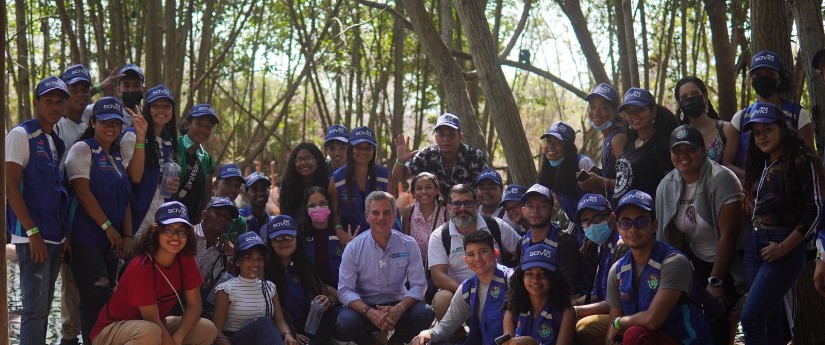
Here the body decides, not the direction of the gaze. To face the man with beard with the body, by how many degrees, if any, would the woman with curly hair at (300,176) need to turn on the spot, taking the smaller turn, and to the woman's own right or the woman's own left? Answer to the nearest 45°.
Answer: approximately 45° to the woman's own left

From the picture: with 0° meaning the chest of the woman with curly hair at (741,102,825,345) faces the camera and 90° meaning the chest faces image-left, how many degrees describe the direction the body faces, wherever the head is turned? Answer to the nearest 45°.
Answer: approximately 45°

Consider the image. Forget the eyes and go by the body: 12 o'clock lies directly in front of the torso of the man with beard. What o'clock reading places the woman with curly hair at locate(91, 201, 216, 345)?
The woman with curly hair is roughly at 2 o'clock from the man with beard.

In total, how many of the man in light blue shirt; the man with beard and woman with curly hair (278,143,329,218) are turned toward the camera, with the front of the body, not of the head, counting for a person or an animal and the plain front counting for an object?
3

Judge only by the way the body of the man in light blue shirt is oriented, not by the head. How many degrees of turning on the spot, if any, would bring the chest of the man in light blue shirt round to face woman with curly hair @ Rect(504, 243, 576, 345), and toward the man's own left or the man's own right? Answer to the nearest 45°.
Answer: approximately 45° to the man's own left

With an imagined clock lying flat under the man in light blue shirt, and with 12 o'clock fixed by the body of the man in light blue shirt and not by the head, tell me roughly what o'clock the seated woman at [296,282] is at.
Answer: The seated woman is roughly at 3 o'clock from the man in light blue shirt.

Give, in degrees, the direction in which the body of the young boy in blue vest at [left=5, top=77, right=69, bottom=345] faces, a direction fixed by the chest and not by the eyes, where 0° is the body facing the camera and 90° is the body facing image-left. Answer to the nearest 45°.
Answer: approximately 315°

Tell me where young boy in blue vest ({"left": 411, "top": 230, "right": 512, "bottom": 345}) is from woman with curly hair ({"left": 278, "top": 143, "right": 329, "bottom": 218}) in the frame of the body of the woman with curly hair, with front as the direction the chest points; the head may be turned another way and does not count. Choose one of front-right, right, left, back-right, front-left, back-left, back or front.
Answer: front-left
